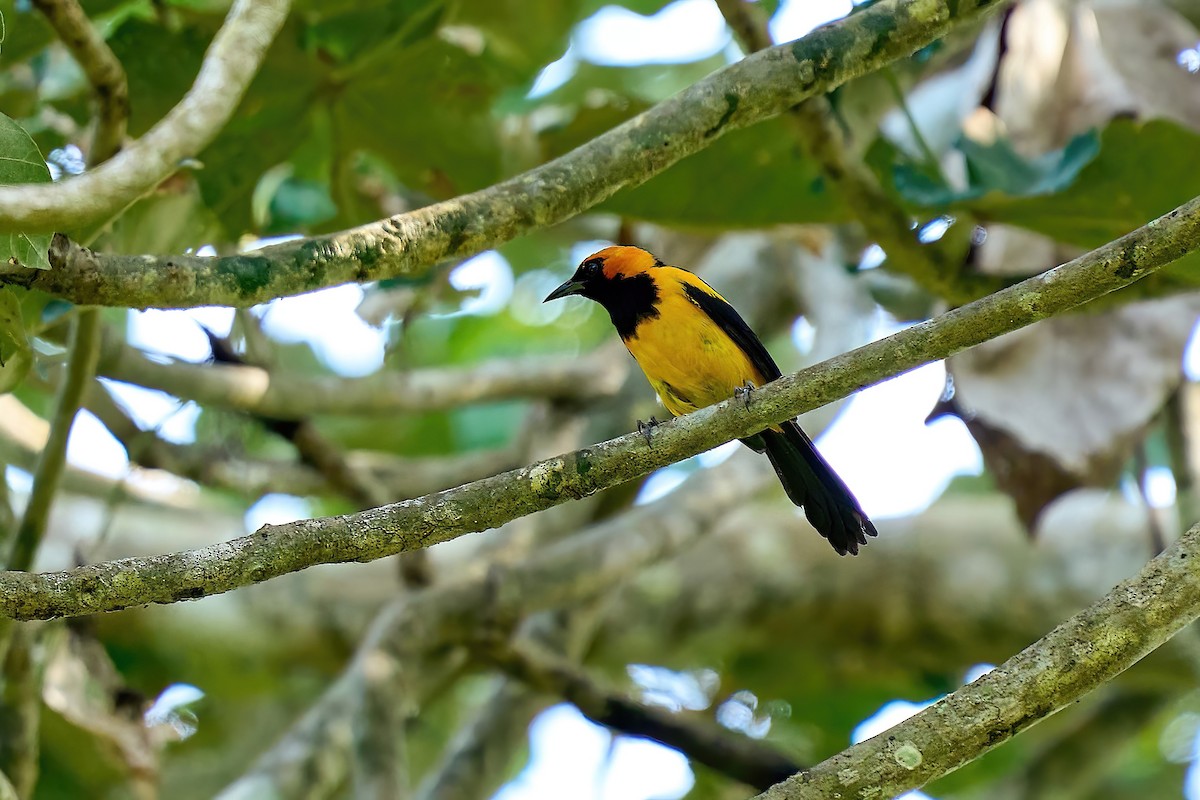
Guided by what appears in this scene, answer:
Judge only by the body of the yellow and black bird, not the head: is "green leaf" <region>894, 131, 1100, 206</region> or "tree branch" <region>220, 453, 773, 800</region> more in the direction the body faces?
the tree branch

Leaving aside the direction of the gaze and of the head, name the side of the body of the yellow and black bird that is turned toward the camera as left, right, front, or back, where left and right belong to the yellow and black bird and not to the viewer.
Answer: left

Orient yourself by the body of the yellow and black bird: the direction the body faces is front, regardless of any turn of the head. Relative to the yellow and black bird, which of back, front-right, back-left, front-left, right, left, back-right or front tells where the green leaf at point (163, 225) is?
front-right
